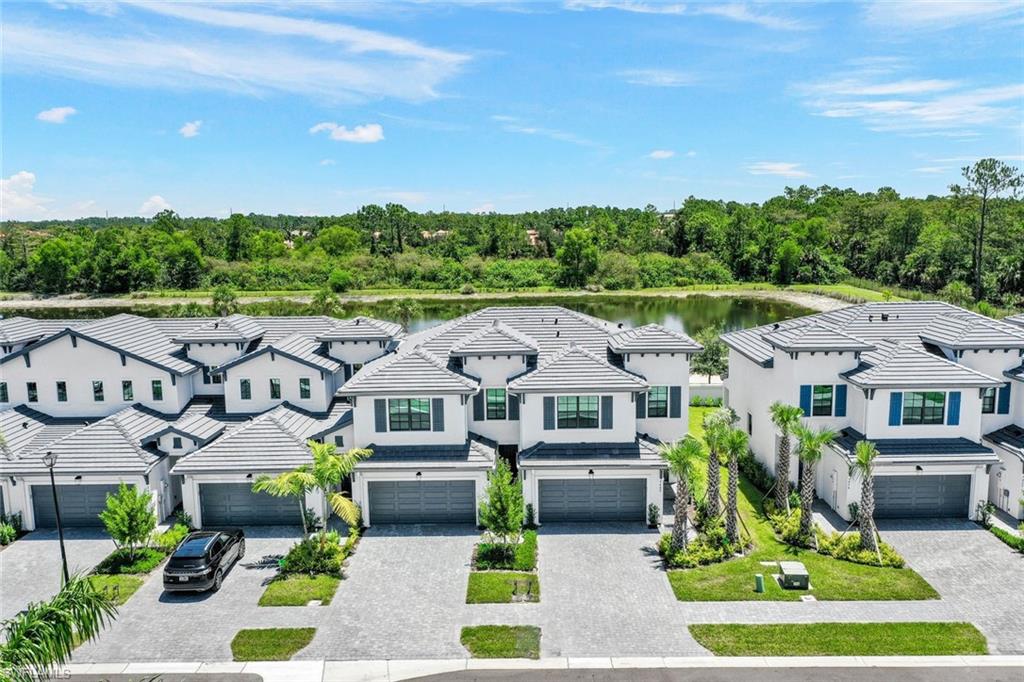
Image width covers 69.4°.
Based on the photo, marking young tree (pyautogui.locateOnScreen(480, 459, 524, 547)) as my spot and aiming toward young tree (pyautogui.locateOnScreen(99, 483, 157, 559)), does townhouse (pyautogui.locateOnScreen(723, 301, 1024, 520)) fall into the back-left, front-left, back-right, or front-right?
back-right

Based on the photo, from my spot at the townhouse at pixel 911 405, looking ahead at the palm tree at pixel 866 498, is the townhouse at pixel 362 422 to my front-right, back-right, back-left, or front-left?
front-right

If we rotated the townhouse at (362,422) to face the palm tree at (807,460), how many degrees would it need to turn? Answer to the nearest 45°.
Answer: approximately 45° to its left

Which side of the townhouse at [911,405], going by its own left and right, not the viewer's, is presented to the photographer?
front

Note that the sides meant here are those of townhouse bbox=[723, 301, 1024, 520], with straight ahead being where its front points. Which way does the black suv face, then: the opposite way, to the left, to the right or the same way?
the opposite way

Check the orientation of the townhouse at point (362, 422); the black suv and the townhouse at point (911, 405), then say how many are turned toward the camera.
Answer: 2

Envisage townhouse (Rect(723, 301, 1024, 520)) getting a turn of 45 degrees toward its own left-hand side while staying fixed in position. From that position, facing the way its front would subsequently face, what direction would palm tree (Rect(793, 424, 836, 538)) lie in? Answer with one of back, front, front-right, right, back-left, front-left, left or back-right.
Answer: right

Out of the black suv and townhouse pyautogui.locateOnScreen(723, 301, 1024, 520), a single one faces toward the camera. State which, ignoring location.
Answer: the townhouse

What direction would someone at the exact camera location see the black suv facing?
facing away from the viewer and to the right of the viewer

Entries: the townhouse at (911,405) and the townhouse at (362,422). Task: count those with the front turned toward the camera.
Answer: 2

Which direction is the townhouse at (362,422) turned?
toward the camera

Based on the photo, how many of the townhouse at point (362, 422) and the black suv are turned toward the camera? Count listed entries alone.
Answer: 1

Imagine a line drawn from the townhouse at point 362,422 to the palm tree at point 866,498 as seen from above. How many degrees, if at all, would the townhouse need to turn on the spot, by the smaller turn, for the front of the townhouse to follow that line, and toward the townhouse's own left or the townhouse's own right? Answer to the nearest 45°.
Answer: approximately 45° to the townhouse's own left
